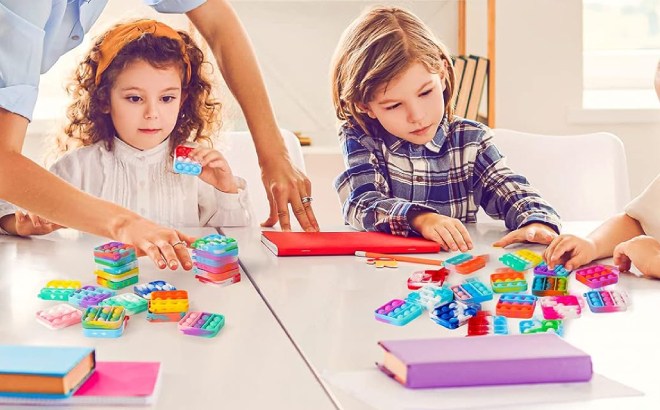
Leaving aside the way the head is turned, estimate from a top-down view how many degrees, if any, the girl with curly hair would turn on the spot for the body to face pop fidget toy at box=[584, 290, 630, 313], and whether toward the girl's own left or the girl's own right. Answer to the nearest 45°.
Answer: approximately 45° to the girl's own left

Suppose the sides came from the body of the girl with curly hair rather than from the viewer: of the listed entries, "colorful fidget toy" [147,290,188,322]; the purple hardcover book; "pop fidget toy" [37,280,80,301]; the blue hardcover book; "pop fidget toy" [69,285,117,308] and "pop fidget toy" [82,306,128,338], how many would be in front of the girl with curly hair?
6

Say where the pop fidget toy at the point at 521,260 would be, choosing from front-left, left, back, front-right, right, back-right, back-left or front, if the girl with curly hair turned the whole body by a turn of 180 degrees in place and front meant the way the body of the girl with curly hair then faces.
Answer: back-right

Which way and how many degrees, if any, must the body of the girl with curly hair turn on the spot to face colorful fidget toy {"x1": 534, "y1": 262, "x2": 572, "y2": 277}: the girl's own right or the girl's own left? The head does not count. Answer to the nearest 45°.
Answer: approximately 45° to the girl's own left

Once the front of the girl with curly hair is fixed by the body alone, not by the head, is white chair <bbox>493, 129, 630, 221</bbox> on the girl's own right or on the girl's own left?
on the girl's own left

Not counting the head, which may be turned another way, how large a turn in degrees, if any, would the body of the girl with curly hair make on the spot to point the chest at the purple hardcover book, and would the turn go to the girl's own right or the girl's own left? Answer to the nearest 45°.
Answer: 0° — they already face it

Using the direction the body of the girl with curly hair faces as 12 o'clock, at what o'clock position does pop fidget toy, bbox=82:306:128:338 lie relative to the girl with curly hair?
The pop fidget toy is roughly at 12 o'clock from the girl with curly hair.

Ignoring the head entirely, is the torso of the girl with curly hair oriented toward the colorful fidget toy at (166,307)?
yes

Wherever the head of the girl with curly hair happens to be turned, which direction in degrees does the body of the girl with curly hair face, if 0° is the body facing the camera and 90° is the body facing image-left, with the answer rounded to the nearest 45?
approximately 0°

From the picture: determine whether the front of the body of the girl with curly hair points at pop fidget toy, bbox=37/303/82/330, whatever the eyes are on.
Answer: yes

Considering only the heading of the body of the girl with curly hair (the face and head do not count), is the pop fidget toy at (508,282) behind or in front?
in front

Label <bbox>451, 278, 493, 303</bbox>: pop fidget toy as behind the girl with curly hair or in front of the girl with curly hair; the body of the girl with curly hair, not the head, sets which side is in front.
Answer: in front

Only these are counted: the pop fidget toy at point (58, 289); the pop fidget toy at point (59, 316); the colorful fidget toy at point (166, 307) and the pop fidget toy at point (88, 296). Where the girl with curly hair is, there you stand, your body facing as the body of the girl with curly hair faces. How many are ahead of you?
4
